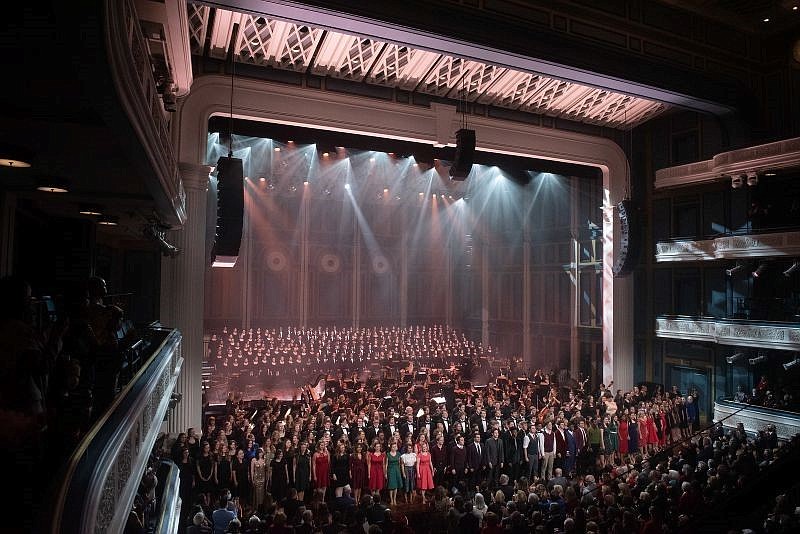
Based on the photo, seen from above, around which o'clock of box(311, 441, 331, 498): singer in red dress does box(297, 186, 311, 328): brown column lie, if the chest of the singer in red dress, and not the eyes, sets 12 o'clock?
The brown column is roughly at 6 o'clock from the singer in red dress.

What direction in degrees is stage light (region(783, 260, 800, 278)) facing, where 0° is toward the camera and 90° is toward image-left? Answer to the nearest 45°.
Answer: approximately 90°

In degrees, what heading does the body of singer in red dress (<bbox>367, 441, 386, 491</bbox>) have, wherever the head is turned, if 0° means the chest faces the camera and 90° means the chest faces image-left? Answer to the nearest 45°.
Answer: approximately 0°

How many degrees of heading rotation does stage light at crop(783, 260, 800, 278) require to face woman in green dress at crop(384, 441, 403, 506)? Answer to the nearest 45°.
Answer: approximately 45° to its left

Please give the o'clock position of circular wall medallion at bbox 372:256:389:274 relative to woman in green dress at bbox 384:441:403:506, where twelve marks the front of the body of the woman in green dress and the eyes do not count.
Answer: The circular wall medallion is roughly at 6 o'clock from the woman in green dress.
